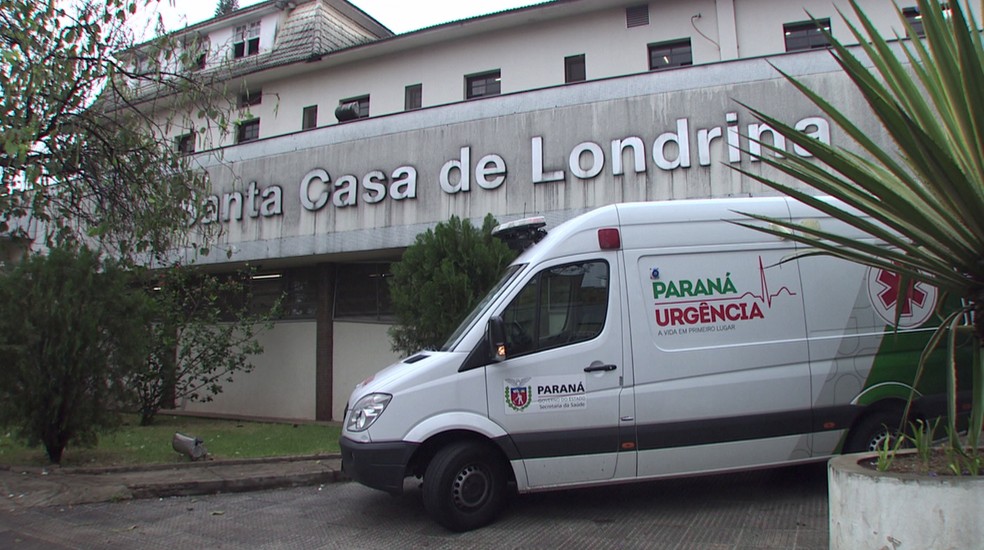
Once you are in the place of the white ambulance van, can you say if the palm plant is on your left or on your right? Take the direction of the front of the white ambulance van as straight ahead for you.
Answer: on your left

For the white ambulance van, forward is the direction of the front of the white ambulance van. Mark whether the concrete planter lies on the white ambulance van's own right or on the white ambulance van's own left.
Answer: on the white ambulance van's own left

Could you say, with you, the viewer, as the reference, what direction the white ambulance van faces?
facing the viewer and to the left of the viewer

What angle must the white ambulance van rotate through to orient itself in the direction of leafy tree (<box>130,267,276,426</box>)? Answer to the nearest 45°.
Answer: approximately 90° to its right

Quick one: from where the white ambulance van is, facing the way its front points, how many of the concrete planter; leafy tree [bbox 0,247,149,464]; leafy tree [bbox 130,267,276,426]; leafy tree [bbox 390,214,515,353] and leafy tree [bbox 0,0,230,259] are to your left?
1

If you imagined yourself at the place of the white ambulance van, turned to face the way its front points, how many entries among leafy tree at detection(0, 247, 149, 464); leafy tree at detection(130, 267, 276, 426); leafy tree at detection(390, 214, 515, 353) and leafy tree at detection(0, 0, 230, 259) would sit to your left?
0

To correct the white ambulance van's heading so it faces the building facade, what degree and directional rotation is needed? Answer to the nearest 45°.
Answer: approximately 90° to its right

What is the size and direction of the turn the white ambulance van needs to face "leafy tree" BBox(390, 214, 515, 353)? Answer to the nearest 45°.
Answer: approximately 90° to its right

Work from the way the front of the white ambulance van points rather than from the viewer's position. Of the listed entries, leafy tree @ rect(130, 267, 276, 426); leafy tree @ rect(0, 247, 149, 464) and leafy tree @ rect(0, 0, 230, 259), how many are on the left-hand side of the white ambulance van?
0
